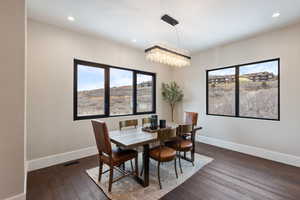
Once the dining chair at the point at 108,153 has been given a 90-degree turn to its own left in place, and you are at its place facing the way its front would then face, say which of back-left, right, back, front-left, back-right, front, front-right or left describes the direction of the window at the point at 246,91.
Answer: back-right

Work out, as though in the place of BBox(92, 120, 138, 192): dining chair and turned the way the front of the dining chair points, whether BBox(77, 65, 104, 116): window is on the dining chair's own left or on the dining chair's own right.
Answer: on the dining chair's own left

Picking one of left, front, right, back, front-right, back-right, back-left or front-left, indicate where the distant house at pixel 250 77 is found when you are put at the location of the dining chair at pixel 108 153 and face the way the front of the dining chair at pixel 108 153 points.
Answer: front-right

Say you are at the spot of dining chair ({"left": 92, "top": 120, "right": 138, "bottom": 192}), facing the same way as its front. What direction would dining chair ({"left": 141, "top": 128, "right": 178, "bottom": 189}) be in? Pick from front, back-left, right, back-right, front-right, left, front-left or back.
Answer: front-right

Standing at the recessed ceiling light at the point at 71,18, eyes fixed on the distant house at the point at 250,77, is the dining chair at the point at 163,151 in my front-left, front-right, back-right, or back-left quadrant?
front-right

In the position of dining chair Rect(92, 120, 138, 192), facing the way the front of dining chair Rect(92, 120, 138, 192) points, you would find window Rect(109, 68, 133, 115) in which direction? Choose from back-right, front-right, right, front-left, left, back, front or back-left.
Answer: front-left

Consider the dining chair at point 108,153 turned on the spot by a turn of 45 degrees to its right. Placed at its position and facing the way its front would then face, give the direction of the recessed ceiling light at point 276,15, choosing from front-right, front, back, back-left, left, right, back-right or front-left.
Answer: front

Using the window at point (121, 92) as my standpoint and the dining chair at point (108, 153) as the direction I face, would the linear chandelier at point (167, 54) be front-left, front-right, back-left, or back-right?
front-left

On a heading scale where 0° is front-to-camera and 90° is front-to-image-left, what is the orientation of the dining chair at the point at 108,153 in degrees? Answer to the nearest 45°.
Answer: approximately 225°

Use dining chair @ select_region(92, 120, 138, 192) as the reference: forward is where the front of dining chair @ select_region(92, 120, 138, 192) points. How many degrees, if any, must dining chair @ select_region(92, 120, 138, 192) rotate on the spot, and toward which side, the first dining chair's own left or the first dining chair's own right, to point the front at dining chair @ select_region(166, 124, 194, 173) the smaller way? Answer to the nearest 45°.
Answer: approximately 45° to the first dining chair's own right

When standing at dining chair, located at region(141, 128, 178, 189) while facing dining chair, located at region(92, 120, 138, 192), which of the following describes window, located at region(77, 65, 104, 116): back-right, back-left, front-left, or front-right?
front-right
